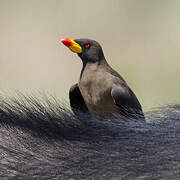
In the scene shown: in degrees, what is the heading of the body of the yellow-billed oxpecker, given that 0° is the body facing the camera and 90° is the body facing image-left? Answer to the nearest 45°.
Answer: approximately 45°
